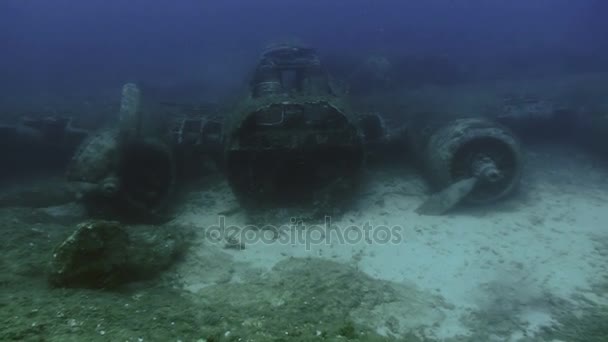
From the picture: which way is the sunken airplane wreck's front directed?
toward the camera
